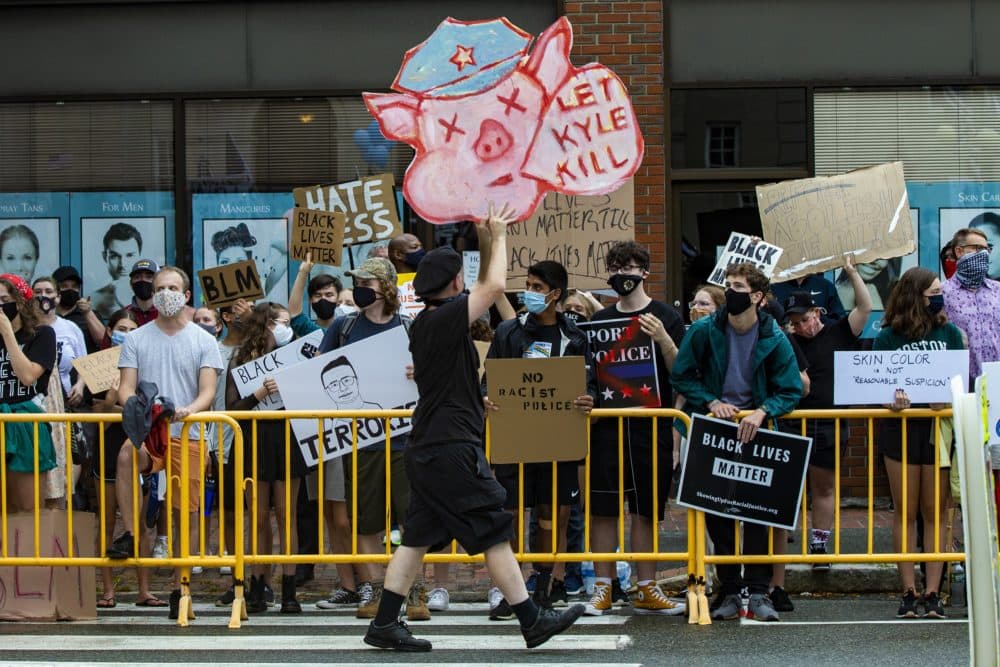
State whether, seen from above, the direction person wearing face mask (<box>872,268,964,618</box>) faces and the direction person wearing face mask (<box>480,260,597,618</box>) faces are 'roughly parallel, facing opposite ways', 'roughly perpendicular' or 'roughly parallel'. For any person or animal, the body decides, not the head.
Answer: roughly parallel

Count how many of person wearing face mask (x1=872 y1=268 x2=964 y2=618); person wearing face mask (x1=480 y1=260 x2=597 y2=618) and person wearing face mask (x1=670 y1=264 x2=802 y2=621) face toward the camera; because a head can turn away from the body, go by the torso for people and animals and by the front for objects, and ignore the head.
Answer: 3

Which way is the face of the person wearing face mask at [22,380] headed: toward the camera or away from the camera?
toward the camera

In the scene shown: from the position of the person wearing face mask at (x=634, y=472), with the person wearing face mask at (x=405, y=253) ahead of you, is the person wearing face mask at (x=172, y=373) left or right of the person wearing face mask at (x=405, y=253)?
left

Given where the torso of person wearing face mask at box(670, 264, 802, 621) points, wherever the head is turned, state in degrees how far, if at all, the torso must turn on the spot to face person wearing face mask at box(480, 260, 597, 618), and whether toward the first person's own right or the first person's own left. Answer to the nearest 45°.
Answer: approximately 90° to the first person's own right

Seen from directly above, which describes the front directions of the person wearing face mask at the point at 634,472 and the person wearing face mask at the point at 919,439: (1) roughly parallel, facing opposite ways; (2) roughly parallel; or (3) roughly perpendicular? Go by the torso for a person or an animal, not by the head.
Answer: roughly parallel

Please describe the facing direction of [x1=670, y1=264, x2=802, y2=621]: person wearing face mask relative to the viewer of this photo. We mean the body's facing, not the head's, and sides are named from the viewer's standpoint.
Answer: facing the viewer

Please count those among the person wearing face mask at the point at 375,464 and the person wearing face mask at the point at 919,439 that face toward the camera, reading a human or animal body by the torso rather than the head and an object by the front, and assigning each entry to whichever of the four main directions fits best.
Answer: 2

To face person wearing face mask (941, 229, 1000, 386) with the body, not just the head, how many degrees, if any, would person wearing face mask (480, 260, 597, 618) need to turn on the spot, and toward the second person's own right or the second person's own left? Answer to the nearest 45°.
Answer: approximately 90° to the second person's own left

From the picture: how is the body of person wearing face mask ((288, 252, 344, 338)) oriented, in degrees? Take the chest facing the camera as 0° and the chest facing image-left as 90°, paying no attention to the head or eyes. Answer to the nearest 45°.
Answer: approximately 0°

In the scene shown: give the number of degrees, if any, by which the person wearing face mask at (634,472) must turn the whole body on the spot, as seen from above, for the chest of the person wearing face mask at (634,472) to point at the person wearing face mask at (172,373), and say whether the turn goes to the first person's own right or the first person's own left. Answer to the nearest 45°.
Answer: approximately 90° to the first person's own right

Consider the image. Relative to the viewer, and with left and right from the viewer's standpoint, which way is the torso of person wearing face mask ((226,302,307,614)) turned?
facing the viewer and to the right of the viewer

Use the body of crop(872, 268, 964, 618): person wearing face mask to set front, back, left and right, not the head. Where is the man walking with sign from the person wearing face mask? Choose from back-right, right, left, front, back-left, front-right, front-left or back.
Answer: front-right

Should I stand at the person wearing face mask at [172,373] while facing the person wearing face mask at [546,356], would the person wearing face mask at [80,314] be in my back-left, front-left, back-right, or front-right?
back-left

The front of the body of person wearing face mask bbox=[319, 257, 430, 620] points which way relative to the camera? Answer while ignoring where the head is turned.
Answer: toward the camera

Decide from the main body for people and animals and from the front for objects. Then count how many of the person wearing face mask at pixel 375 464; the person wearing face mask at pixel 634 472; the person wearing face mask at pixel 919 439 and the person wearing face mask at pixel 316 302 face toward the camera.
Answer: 4
